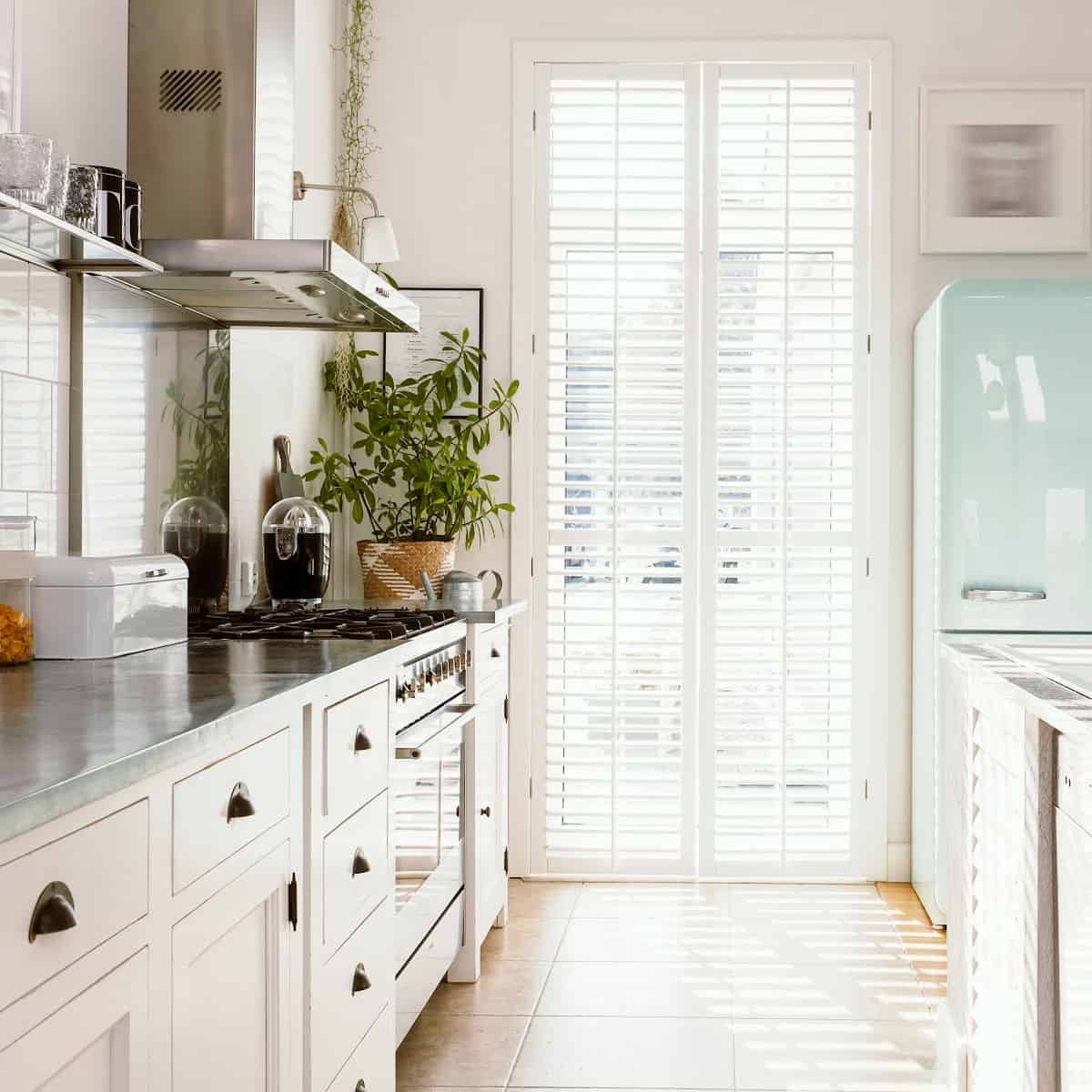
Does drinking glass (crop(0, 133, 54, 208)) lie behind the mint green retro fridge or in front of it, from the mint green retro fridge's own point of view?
in front

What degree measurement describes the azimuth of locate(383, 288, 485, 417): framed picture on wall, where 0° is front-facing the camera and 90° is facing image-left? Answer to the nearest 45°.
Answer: approximately 0°

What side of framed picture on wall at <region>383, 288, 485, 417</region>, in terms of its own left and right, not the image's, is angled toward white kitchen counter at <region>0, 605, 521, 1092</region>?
front

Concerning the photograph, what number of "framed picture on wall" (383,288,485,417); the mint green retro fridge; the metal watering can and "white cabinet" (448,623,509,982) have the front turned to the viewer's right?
1

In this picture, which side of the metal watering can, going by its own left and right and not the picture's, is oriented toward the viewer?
left

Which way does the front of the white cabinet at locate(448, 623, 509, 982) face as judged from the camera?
facing to the right of the viewer

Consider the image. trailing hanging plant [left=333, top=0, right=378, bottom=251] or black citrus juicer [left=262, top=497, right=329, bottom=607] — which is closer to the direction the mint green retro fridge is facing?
the black citrus juicer

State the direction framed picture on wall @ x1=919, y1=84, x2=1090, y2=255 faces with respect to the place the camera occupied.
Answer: facing the viewer

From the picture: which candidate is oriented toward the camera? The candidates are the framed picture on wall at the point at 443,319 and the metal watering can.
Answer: the framed picture on wall

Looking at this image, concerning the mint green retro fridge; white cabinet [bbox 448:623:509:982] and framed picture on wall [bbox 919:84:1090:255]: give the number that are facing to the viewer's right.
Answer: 1

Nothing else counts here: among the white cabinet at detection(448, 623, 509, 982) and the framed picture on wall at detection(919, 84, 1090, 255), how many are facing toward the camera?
1

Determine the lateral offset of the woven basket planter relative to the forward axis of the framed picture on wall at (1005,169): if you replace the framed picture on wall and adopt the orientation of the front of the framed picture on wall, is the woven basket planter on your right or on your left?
on your right
